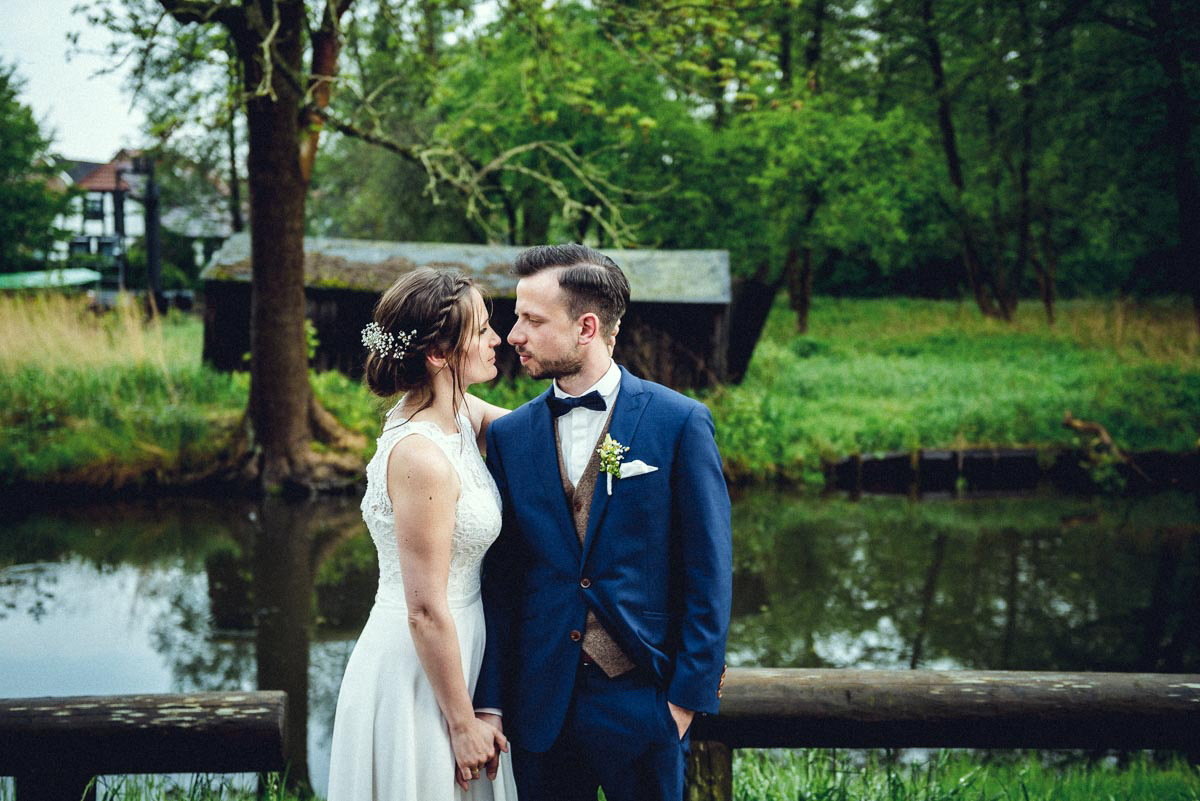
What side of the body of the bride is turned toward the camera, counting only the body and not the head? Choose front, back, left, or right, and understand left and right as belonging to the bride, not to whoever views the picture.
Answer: right

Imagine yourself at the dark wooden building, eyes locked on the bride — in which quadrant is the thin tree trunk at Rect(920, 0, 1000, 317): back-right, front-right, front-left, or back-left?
back-left

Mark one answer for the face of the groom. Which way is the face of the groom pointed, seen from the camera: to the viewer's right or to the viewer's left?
to the viewer's left

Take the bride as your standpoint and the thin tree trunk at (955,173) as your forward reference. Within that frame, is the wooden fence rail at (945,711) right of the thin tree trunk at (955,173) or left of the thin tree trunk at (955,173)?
right

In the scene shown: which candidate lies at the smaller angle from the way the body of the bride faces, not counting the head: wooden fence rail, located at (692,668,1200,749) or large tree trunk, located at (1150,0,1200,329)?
the wooden fence rail

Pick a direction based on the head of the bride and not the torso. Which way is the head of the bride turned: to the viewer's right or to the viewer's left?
to the viewer's right

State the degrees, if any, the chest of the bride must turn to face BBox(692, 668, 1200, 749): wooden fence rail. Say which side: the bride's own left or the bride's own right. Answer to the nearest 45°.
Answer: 0° — they already face it
